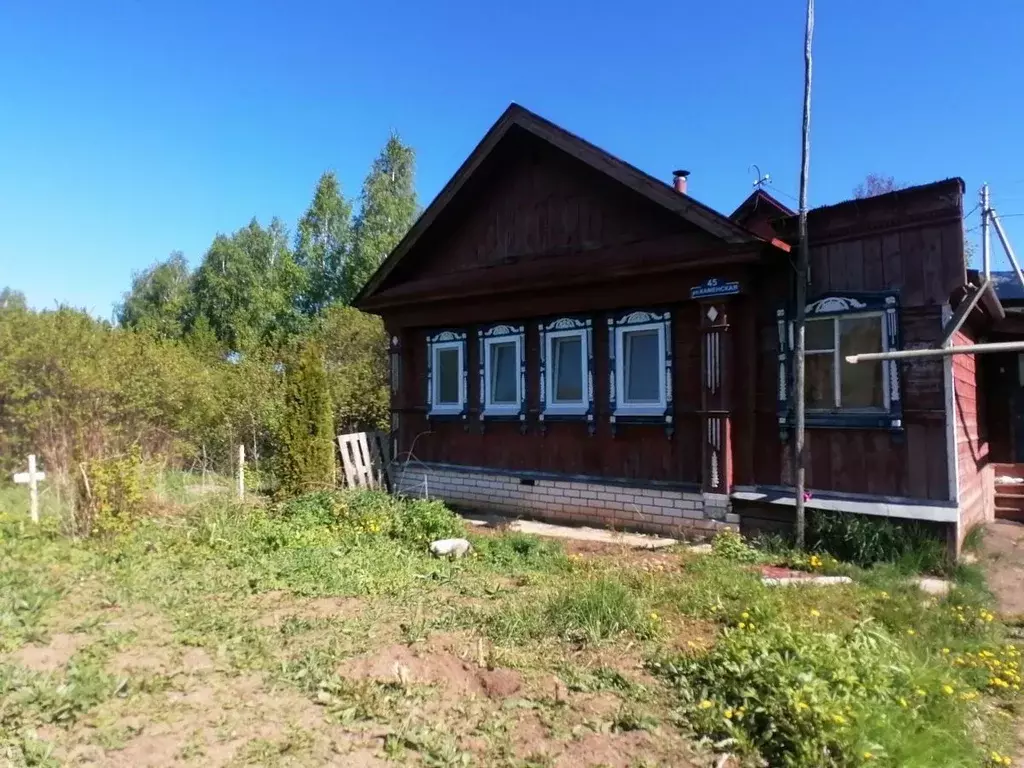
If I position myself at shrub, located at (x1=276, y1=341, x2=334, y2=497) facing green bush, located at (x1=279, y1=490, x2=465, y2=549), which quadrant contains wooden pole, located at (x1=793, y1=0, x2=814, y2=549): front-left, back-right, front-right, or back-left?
front-left

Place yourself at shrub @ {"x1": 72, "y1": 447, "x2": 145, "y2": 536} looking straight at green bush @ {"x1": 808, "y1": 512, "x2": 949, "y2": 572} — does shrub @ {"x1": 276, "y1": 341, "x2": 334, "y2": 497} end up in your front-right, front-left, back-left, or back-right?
front-left

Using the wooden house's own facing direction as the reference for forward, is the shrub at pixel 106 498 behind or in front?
in front

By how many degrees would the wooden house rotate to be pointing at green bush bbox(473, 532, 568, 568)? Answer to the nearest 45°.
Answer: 0° — it already faces it

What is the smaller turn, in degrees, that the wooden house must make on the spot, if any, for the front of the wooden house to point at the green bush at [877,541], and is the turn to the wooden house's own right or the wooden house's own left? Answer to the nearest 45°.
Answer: approximately 90° to the wooden house's own left

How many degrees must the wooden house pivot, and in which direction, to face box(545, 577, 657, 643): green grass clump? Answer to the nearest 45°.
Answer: approximately 45° to its left

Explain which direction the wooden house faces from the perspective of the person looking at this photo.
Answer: facing the viewer and to the left of the viewer

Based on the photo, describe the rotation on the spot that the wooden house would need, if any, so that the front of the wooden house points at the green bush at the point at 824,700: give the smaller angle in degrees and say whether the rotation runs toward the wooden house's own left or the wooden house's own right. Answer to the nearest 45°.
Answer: approximately 45° to the wooden house's own left

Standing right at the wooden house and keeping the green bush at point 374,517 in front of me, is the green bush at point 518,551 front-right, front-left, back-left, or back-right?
front-left

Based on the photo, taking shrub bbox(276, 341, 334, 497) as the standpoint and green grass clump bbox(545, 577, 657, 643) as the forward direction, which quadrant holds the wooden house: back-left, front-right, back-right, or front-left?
front-left

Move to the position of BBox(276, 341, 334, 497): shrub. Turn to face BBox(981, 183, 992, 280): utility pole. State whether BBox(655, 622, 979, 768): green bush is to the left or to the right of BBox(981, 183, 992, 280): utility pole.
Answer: right

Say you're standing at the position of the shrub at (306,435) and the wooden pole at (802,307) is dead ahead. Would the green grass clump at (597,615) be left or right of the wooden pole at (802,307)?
right
